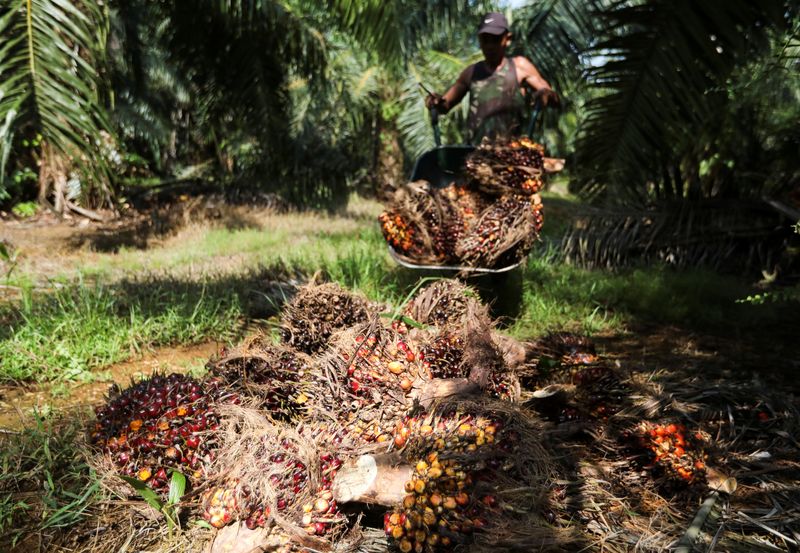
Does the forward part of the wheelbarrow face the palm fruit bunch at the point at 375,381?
yes

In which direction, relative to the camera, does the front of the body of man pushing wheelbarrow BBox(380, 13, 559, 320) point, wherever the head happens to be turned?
toward the camera

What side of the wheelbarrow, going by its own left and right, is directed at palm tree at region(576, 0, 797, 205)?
left

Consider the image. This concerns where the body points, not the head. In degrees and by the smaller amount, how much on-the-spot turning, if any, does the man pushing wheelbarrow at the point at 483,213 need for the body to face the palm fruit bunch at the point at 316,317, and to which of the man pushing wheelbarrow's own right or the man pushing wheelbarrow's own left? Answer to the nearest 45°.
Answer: approximately 45° to the man pushing wheelbarrow's own right

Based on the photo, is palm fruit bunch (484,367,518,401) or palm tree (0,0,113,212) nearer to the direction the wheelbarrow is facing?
the palm fruit bunch

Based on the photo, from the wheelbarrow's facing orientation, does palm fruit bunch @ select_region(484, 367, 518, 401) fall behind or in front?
in front

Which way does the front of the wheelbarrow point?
toward the camera

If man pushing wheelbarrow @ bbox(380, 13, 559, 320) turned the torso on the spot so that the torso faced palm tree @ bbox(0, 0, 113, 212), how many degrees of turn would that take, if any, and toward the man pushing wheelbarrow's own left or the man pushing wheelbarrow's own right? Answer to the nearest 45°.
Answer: approximately 90° to the man pushing wheelbarrow's own right

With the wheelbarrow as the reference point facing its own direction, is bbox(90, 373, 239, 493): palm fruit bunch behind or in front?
in front

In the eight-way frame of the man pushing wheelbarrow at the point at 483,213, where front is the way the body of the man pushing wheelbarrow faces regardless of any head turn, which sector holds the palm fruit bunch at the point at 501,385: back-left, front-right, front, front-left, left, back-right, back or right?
front

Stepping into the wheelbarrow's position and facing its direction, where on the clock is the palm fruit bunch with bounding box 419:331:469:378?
The palm fruit bunch is roughly at 12 o'clock from the wheelbarrow.

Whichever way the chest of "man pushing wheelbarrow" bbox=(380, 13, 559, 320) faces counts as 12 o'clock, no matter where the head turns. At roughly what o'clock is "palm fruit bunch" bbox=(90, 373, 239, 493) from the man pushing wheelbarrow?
The palm fruit bunch is roughly at 1 o'clock from the man pushing wheelbarrow.
